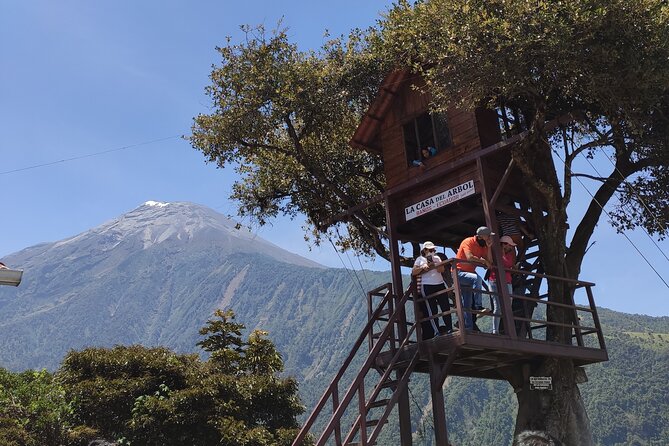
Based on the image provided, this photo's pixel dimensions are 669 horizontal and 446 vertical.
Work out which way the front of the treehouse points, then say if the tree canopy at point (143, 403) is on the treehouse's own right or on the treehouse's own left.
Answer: on the treehouse's own right

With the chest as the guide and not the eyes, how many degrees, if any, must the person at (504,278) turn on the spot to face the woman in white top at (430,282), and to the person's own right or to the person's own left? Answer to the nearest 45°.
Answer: approximately 45° to the person's own right
